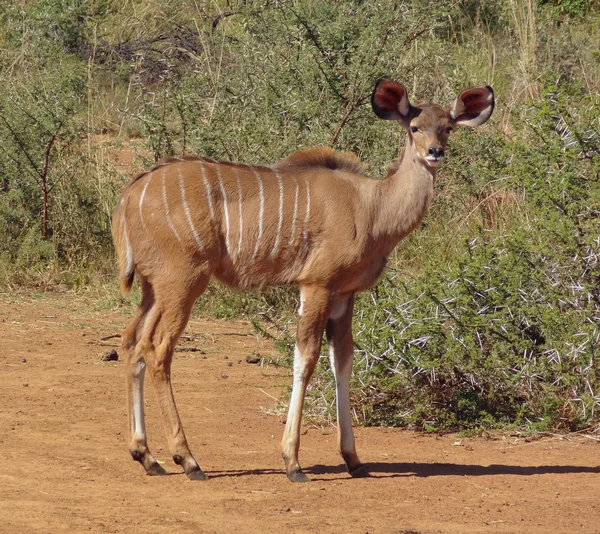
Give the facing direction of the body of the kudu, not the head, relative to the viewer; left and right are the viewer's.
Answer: facing to the right of the viewer

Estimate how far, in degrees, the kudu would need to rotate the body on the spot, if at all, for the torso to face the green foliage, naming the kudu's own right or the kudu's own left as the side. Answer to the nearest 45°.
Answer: approximately 45° to the kudu's own left
